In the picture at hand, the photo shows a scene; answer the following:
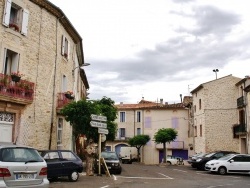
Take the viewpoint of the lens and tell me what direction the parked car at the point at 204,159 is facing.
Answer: facing the viewer and to the left of the viewer

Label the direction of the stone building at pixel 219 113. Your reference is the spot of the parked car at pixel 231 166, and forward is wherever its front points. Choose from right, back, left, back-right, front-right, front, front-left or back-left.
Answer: back-right

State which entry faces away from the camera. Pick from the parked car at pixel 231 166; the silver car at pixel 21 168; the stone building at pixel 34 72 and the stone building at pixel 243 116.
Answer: the silver car

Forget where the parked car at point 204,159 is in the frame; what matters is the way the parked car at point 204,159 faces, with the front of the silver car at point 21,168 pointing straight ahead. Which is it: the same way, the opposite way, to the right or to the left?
to the left

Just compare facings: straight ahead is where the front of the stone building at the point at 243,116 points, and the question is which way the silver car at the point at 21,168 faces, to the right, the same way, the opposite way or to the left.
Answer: to the right

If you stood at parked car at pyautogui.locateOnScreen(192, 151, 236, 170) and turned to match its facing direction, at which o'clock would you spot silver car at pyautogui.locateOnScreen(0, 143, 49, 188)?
The silver car is roughly at 11 o'clock from the parked car.

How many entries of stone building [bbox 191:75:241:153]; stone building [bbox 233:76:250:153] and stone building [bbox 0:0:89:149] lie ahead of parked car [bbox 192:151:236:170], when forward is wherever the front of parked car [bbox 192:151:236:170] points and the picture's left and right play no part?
1

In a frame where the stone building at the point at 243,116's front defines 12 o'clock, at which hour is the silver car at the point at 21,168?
The silver car is roughly at 11 o'clock from the stone building.

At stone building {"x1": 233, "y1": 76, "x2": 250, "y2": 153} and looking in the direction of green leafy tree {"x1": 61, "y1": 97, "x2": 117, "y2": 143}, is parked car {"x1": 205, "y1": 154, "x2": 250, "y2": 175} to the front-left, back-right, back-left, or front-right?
front-left

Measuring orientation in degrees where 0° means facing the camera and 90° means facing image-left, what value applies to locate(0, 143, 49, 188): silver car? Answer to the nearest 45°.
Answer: approximately 180°

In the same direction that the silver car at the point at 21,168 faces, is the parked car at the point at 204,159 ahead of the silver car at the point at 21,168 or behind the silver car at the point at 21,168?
ahead

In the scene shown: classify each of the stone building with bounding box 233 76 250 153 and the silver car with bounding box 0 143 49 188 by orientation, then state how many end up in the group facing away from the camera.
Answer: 1

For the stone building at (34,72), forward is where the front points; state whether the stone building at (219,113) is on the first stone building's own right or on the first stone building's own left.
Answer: on the first stone building's own left

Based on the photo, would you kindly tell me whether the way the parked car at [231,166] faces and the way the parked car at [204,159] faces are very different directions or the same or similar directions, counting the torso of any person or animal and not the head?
same or similar directions

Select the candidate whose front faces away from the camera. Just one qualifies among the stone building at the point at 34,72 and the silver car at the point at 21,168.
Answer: the silver car

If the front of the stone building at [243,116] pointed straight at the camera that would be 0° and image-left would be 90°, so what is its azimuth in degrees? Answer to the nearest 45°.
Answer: approximately 45°

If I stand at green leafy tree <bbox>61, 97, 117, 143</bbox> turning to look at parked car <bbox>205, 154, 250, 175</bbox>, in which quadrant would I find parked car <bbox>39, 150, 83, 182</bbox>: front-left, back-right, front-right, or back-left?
back-right

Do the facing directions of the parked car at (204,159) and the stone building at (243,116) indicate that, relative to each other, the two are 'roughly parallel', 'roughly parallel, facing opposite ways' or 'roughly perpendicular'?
roughly parallel

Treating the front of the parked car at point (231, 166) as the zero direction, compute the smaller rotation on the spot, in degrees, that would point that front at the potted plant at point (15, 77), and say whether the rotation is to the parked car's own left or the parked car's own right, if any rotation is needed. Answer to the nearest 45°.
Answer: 0° — it already faces it

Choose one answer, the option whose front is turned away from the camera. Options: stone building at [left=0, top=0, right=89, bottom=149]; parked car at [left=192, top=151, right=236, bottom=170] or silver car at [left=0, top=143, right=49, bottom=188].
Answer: the silver car

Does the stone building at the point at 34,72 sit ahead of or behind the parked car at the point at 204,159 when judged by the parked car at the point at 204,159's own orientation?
ahead

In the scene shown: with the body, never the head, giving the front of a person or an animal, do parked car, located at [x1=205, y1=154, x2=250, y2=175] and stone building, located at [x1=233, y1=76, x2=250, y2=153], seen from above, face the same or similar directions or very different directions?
same or similar directions

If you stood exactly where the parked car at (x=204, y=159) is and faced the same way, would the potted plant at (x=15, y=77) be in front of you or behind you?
in front

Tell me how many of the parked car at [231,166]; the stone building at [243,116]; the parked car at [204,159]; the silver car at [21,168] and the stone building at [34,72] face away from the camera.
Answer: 1
